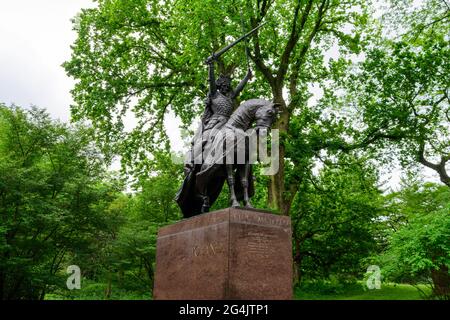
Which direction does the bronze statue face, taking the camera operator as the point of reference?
facing the viewer and to the right of the viewer

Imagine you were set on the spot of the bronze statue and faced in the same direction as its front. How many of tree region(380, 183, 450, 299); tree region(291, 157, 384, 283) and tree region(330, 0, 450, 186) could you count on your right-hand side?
0

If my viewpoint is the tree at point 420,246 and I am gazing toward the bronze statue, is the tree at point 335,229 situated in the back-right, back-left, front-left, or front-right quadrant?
back-right

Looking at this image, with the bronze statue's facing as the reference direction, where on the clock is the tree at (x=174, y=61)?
The tree is roughly at 7 o'clock from the bronze statue.

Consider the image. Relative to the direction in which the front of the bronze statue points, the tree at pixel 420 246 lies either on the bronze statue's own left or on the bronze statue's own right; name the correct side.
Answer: on the bronze statue's own left

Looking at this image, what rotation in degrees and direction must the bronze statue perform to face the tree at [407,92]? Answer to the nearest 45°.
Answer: approximately 90° to its left

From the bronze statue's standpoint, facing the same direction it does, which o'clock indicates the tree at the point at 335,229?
The tree is roughly at 8 o'clock from the bronze statue.

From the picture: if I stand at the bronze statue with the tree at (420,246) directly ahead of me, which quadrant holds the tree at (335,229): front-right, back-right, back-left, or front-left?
front-left
